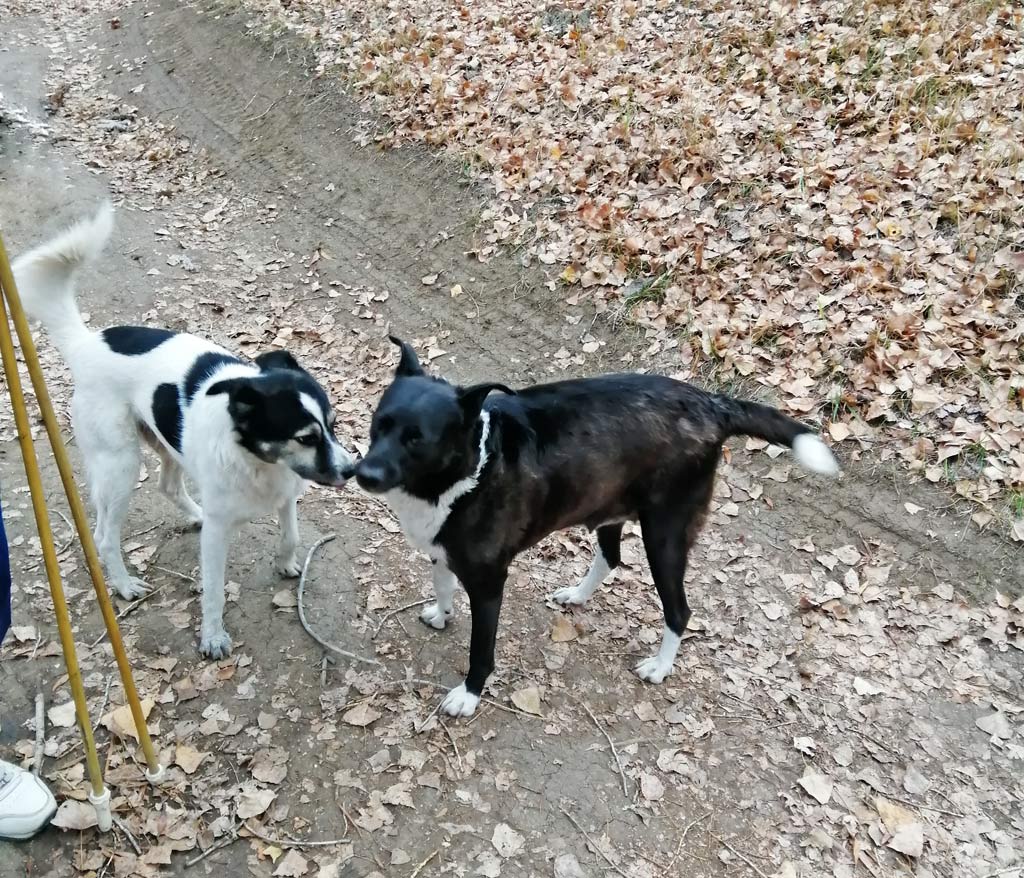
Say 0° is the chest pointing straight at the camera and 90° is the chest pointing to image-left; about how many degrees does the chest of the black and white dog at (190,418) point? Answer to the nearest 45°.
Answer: approximately 315°

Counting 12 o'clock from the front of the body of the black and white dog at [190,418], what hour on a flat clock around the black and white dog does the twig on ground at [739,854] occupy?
The twig on ground is roughly at 12 o'clock from the black and white dog.

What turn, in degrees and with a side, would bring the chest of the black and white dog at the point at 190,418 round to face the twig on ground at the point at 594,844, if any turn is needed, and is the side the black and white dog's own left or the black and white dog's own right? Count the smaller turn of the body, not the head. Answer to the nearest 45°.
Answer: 0° — it already faces it

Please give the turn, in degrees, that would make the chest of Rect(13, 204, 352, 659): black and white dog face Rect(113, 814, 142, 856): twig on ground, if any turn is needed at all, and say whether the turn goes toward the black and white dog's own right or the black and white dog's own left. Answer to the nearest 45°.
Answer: approximately 45° to the black and white dog's own right

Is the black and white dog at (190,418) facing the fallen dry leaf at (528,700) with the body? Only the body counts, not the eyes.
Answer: yes
